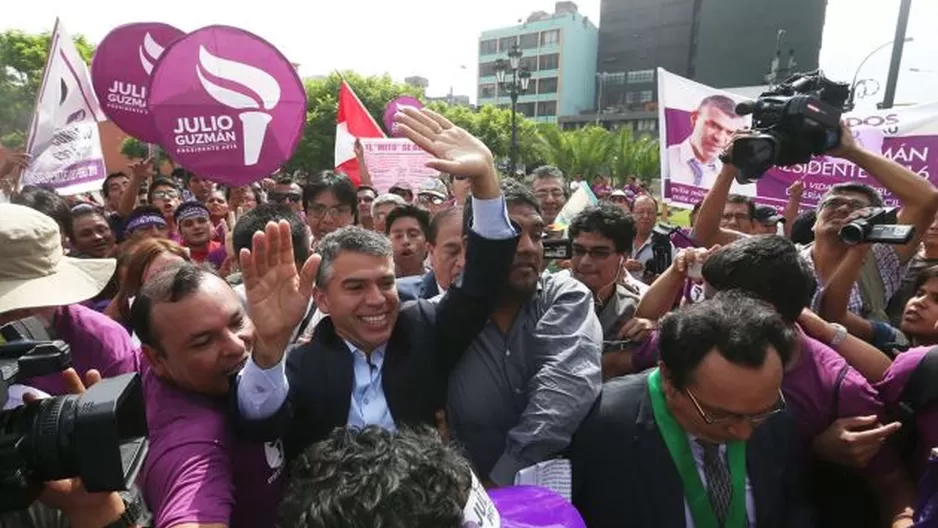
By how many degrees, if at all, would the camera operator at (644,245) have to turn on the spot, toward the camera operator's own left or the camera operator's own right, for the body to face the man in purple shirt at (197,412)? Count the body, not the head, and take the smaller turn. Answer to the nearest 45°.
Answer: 0° — they already face them

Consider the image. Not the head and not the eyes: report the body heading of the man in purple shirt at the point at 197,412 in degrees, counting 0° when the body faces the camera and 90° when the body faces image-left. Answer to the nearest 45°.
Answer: approximately 315°

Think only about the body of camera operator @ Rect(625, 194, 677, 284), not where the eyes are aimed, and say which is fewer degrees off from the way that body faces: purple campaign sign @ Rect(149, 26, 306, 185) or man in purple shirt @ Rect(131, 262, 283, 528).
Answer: the man in purple shirt

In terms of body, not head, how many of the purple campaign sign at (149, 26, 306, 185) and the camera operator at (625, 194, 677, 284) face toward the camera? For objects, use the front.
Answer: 2

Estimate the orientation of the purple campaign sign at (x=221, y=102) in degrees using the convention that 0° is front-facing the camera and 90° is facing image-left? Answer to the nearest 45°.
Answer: approximately 0°

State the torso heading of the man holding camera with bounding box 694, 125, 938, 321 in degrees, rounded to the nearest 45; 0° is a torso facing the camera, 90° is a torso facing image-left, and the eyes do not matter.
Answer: approximately 45°

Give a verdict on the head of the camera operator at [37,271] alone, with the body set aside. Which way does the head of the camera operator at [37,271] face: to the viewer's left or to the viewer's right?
to the viewer's right

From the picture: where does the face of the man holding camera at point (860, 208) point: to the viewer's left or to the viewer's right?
to the viewer's left

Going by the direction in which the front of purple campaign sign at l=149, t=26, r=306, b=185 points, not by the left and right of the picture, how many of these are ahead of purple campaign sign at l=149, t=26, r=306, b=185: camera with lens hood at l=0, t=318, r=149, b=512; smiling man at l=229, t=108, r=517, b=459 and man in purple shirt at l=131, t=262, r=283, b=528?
3

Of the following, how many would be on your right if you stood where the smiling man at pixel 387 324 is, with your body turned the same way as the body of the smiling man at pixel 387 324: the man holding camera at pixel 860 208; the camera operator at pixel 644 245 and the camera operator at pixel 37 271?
1

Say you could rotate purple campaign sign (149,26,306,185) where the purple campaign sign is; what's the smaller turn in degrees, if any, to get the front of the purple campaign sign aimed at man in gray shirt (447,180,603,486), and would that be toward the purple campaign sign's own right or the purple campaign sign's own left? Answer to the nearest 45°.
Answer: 0° — it already faces them

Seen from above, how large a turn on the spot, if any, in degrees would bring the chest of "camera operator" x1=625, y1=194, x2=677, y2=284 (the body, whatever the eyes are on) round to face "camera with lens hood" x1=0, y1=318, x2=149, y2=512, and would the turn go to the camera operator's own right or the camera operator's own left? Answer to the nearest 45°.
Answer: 0° — they already face it
